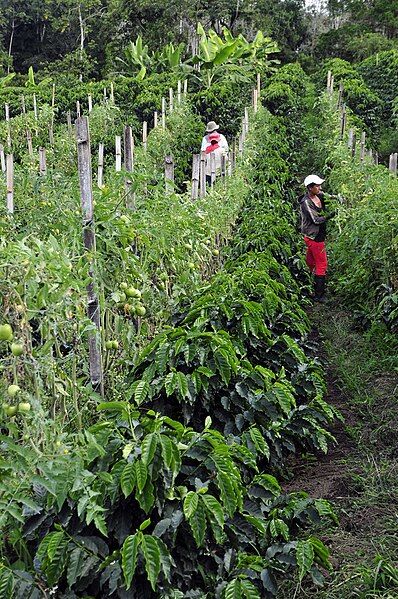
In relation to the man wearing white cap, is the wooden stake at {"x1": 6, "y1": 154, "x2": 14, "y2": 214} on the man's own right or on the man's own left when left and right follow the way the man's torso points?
on the man's own right

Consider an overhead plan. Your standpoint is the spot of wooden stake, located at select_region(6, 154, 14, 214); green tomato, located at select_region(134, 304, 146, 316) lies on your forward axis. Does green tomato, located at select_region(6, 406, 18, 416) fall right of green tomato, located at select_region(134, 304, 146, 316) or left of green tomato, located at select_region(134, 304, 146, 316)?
right
